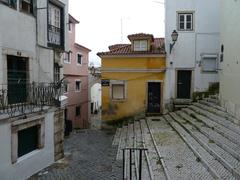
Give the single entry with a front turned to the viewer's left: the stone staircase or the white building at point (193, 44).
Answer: the stone staircase

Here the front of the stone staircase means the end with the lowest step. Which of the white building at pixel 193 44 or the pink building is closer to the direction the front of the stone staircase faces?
the pink building

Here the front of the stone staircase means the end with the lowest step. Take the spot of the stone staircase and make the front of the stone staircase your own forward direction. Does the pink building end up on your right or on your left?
on your right

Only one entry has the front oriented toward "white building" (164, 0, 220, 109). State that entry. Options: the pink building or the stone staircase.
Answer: the pink building

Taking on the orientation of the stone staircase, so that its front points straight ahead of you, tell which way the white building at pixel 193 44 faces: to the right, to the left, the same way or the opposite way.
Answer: to the left

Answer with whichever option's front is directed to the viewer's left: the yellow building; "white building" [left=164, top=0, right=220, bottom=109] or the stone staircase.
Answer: the stone staircase

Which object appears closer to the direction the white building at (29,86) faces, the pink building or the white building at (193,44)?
the white building

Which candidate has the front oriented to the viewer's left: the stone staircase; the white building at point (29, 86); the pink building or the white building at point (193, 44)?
the stone staircase

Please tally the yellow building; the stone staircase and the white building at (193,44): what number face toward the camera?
2

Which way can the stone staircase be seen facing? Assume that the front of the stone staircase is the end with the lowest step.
to the viewer's left
